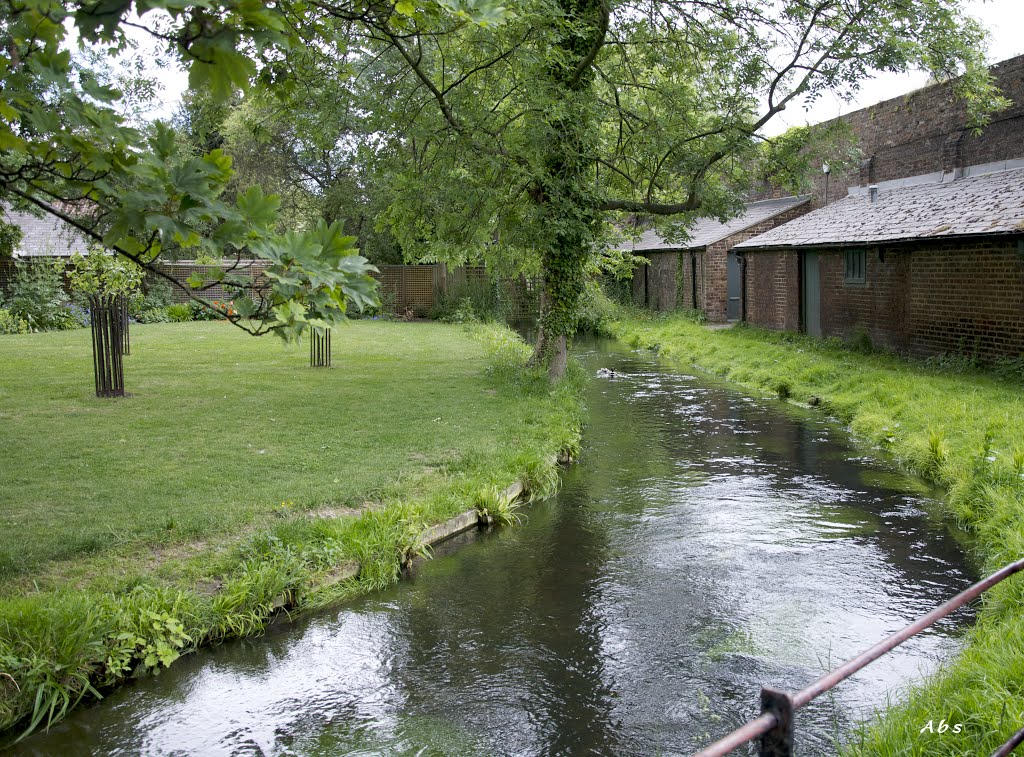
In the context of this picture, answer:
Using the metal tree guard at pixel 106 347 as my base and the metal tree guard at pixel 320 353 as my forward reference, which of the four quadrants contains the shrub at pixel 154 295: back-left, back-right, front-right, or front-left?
front-left

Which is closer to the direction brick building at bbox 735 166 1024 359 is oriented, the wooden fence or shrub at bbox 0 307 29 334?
the shrub

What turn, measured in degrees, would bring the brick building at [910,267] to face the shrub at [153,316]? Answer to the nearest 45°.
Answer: approximately 45° to its right

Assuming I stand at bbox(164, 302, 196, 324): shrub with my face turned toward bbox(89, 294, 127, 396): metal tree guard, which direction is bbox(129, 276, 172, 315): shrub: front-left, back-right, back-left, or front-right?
back-right

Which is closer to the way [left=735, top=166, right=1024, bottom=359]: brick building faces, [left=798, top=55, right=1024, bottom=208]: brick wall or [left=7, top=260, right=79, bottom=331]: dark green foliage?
the dark green foliage

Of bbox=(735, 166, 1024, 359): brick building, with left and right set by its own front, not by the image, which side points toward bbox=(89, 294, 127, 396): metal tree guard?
front

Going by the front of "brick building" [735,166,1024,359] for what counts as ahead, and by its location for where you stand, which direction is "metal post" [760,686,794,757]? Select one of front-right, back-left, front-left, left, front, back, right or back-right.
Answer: front-left

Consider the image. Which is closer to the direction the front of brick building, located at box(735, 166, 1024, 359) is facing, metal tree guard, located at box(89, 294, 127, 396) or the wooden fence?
the metal tree guard

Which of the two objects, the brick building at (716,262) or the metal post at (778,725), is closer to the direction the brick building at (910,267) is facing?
the metal post

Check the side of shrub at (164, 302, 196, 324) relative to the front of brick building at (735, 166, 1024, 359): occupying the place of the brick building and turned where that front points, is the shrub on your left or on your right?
on your right

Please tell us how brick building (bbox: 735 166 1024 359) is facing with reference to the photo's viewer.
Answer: facing the viewer and to the left of the viewer

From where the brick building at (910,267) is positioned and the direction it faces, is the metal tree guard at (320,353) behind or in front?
in front

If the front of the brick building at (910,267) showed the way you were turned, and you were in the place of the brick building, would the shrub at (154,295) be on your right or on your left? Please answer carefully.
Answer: on your right
